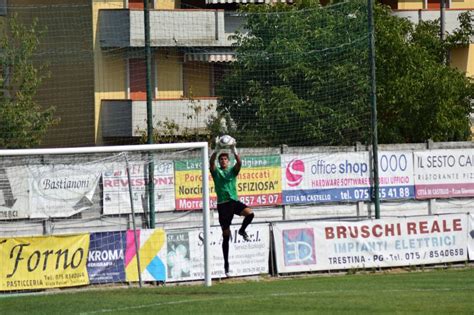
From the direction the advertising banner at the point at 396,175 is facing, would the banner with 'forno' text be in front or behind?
in front

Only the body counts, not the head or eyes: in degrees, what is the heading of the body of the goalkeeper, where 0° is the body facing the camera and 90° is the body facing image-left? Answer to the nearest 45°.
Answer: approximately 0°

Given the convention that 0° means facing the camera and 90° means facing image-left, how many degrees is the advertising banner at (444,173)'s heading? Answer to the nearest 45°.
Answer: approximately 0°

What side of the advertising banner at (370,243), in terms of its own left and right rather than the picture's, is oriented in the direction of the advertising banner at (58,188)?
right

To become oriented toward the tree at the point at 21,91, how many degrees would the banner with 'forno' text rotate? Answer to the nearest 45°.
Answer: approximately 180°

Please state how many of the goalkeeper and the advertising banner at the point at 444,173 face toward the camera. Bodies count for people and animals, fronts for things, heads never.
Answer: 2

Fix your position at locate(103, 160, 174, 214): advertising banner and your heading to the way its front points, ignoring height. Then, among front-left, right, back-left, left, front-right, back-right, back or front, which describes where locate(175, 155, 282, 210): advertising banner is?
back-left
